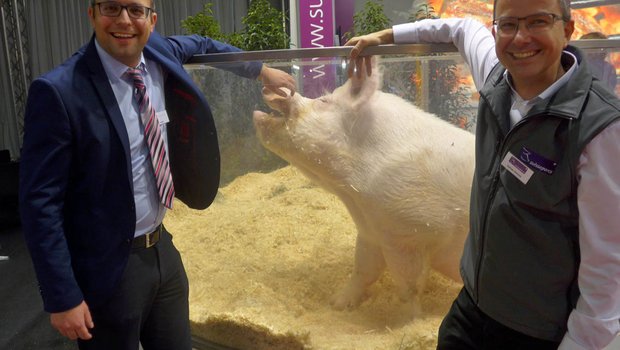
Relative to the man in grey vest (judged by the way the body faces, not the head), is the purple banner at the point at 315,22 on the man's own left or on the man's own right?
on the man's own right

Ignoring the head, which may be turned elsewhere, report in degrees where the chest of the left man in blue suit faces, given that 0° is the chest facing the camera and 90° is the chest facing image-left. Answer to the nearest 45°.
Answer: approximately 315°

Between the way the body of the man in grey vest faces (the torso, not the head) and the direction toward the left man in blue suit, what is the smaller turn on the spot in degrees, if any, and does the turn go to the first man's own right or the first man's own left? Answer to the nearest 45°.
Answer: approximately 45° to the first man's own right

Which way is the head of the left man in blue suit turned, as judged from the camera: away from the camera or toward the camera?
toward the camera

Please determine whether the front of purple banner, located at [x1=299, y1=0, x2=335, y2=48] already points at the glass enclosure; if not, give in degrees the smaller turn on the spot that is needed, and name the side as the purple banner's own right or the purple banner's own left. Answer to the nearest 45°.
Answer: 0° — it already faces it

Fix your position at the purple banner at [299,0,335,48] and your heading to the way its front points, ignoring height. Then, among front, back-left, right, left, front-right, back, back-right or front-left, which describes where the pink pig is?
front

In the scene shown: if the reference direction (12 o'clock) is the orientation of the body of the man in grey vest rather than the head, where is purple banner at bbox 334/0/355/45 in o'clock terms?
The purple banner is roughly at 4 o'clock from the man in grey vest.

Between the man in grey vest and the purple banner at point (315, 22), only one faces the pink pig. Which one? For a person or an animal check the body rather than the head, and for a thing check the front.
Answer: the purple banner

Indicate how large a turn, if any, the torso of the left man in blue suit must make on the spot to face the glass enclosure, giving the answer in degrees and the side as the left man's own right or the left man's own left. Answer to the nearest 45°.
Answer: approximately 90° to the left man's own left

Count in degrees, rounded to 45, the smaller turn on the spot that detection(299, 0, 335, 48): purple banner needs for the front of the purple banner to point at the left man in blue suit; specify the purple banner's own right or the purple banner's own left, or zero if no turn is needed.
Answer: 0° — it already faces them

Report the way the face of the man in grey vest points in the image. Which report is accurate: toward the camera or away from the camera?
toward the camera

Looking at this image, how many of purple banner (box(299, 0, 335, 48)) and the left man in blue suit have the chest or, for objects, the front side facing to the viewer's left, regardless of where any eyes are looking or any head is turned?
0

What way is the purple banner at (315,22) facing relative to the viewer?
toward the camera

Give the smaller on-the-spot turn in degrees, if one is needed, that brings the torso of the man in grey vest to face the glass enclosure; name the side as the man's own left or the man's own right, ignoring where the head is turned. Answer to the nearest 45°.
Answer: approximately 90° to the man's own right
